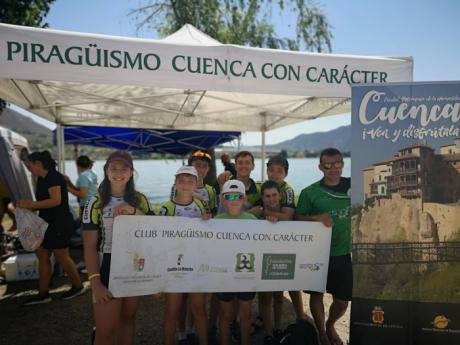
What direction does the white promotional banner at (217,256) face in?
toward the camera

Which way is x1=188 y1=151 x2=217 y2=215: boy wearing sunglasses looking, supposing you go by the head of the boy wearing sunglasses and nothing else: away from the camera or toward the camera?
toward the camera

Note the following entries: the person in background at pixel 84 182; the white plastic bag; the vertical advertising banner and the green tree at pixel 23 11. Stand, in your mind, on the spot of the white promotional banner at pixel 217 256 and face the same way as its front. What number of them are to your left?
1

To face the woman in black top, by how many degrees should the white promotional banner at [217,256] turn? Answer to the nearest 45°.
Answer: approximately 135° to its right

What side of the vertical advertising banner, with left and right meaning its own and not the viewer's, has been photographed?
front

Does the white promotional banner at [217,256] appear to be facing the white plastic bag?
no

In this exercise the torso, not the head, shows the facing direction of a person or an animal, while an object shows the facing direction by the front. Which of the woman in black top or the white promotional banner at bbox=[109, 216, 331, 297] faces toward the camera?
the white promotional banner

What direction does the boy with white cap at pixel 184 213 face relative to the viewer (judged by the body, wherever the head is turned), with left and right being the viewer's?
facing the viewer

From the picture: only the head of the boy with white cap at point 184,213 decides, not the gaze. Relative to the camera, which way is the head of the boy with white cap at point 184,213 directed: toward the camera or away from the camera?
toward the camera

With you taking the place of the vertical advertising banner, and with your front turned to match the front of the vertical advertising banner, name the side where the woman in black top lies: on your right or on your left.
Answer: on your right

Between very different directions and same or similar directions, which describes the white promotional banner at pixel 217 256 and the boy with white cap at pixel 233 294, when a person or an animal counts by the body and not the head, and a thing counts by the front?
same or similar directions

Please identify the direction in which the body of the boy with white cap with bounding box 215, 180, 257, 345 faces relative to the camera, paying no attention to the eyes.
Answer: toward the camera

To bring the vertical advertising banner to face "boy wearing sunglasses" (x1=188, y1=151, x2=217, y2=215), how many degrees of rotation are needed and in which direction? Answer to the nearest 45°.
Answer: approximately 90° to its right

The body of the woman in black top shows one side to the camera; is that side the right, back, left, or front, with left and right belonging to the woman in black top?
left

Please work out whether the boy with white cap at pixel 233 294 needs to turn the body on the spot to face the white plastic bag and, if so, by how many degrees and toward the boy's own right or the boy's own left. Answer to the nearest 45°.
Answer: approximately 135° to the boy's own right

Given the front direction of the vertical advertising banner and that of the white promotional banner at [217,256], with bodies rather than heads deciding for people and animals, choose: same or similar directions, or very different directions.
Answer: same or similar directions

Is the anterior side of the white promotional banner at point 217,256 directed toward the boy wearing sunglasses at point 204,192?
no

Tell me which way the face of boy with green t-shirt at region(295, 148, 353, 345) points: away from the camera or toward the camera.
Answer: toward the camera
